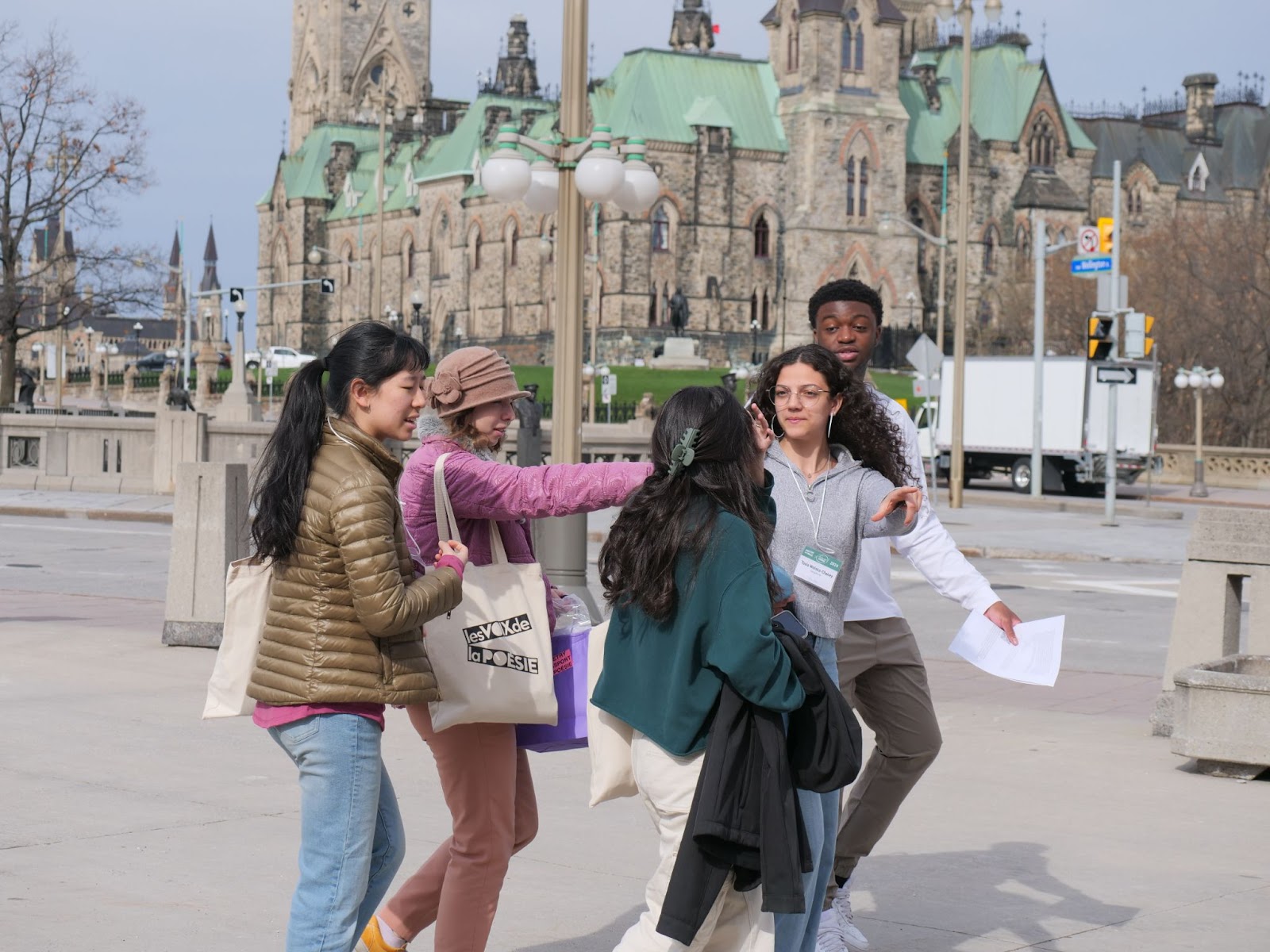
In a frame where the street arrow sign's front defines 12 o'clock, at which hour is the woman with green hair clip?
The woman with green hair clip is roughly at 12 o'clock from the street arrow sign.

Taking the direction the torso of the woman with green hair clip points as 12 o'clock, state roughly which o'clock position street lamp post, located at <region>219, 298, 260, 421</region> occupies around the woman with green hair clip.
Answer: The street lamp post is roughly at 10 o'clock from the woman with green hair clip.

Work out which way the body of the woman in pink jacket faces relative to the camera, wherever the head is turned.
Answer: to the viewer's right

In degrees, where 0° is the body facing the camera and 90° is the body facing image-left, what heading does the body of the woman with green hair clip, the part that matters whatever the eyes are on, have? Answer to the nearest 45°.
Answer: approximately 225°

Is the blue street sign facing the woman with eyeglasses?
yes

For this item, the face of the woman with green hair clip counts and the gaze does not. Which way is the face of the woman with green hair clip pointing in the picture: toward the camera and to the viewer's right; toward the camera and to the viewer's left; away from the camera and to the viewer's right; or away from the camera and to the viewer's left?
away from the camera and to the viewer's right

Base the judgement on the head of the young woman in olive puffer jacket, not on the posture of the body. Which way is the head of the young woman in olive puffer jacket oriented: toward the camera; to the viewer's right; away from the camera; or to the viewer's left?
to the viewer's right
